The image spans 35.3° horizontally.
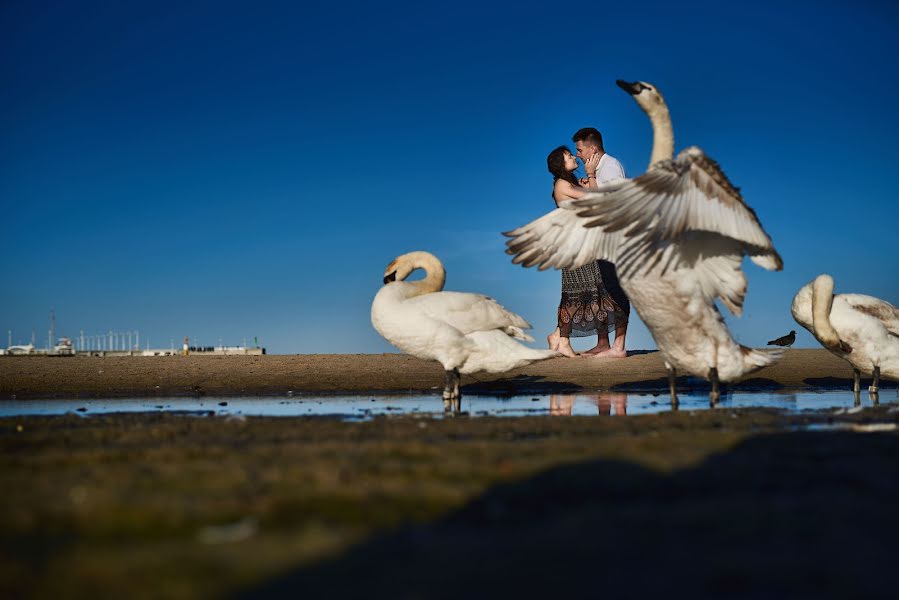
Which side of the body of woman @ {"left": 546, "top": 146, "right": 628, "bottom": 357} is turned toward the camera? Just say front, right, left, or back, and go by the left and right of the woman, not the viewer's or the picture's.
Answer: right

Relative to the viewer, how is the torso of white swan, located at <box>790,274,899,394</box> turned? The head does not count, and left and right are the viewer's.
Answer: facing to the left of the viewer

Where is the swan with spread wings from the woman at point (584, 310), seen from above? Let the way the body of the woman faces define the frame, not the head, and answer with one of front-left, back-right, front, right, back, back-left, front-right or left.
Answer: right

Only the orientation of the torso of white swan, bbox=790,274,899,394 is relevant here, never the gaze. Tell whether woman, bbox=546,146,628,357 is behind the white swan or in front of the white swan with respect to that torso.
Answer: in front

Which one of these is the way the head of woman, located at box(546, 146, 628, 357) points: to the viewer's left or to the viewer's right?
to the viewer's right

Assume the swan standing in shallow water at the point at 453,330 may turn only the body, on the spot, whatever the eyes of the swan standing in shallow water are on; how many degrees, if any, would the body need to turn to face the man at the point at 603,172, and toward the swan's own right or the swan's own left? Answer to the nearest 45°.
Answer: approximately 135° to the swan's own right

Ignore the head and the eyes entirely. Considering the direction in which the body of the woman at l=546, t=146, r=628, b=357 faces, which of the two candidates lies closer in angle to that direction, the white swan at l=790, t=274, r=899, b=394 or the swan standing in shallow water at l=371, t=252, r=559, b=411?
the white swan

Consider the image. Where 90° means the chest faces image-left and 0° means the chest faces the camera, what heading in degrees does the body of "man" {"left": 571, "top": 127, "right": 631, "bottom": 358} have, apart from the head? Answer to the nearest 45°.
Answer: approximately 90°

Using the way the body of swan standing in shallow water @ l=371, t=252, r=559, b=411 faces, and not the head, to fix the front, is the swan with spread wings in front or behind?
behind

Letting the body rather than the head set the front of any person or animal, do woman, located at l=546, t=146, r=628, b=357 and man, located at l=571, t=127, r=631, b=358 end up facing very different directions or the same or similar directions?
very different directions

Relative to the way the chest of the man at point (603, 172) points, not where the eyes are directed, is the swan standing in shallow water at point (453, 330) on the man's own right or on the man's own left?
on the man's own left

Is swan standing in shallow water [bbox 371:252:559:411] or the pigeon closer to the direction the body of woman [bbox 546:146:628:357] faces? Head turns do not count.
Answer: the pigeon

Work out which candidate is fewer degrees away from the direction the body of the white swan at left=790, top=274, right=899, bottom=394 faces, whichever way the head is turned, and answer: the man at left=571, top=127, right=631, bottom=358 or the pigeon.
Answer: the man

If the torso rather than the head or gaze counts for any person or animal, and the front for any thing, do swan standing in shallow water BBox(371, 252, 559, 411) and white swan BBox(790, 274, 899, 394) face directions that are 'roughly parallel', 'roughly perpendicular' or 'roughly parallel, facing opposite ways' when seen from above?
roughly parallel

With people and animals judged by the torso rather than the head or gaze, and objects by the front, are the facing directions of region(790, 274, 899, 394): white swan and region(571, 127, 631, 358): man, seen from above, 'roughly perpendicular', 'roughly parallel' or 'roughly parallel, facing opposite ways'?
roughly parallel

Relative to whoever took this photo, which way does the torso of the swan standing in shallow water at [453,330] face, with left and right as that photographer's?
facing to the left of the viewer

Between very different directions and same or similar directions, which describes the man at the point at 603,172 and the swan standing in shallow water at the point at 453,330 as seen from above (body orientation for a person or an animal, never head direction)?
same or similar directions
